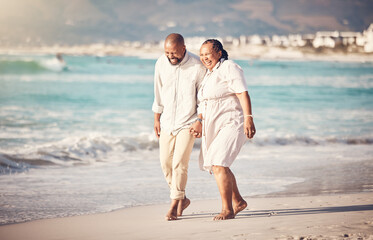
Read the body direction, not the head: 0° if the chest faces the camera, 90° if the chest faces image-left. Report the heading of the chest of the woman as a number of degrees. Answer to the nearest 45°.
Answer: approximately 45°
